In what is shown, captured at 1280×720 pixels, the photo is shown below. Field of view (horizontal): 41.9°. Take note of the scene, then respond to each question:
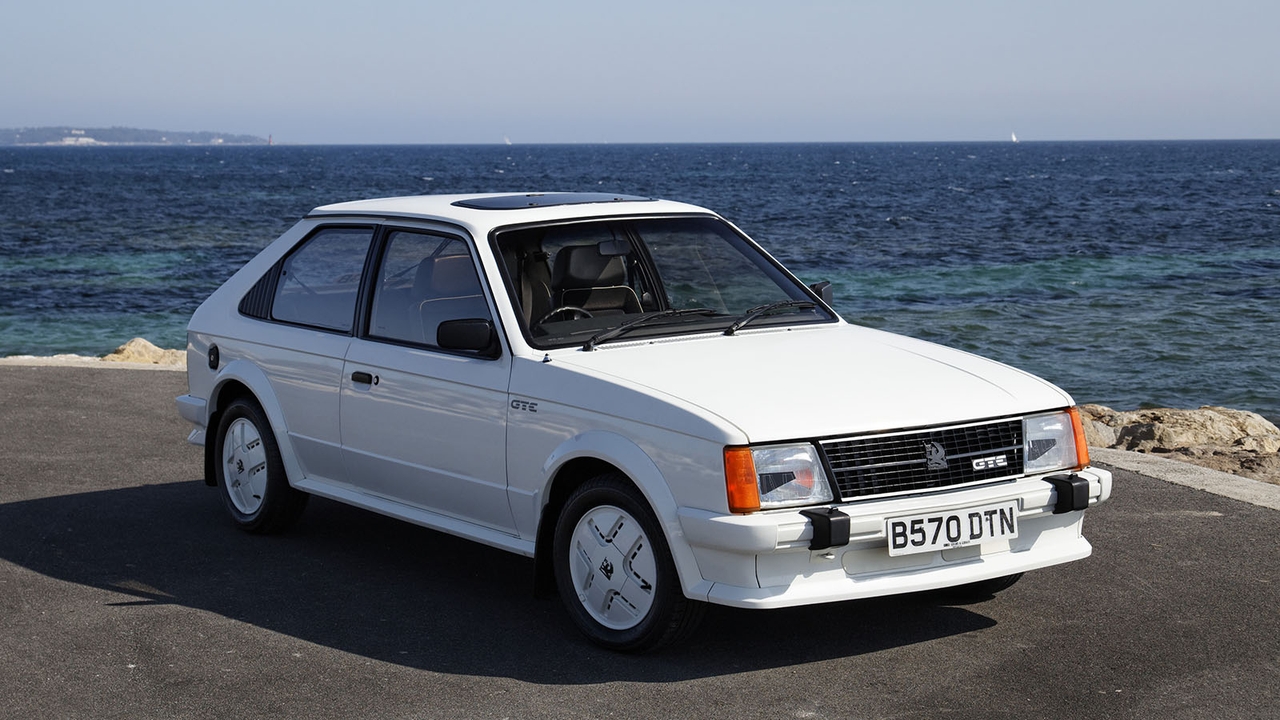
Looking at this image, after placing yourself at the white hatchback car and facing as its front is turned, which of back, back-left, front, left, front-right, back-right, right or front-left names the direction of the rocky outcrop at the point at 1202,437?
left

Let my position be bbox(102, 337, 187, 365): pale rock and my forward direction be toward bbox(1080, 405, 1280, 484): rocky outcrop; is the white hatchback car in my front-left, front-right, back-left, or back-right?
front-right

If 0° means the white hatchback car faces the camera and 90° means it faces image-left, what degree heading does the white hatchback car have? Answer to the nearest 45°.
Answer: approximately 315°

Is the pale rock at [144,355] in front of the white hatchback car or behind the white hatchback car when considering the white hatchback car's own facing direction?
behind
